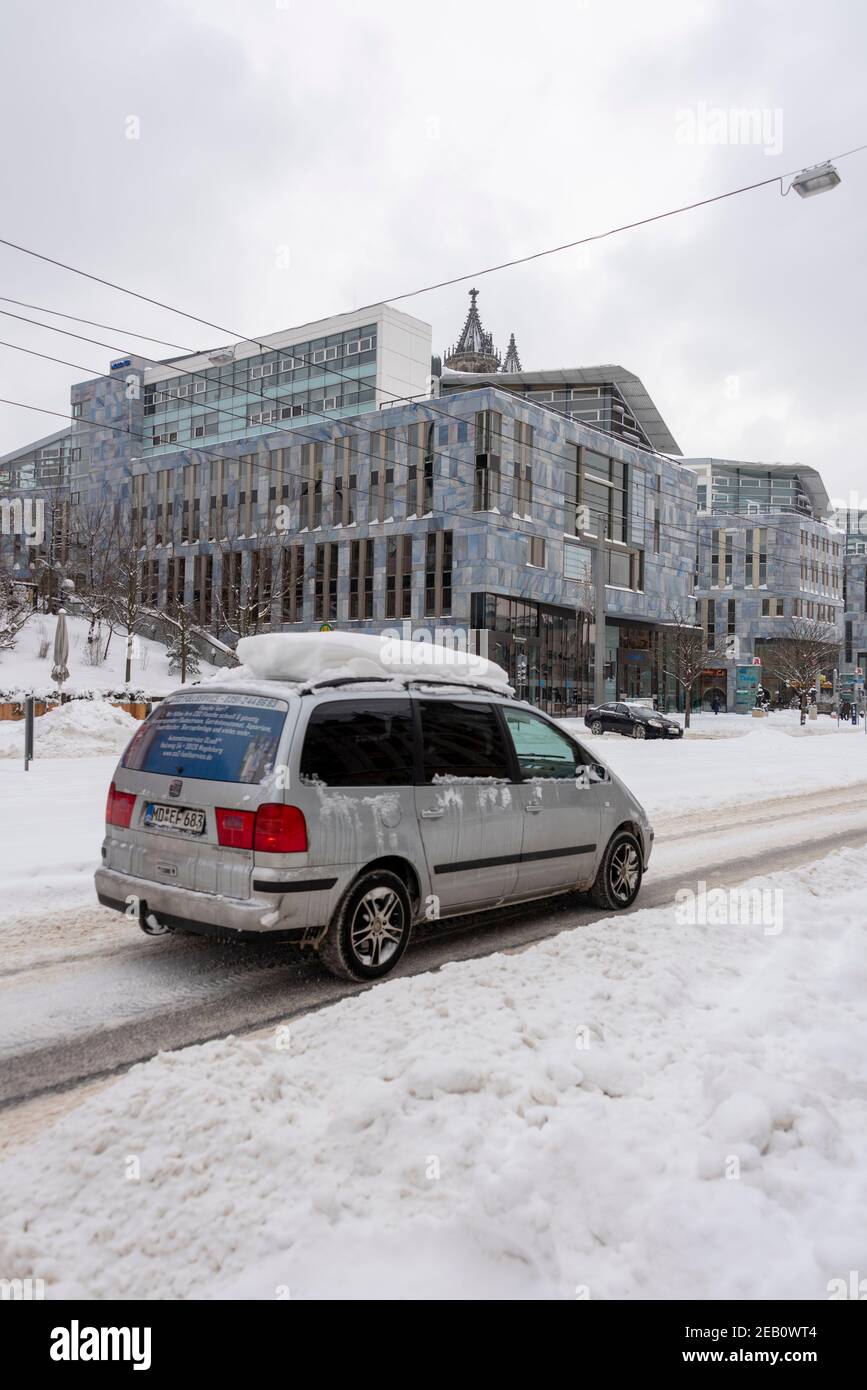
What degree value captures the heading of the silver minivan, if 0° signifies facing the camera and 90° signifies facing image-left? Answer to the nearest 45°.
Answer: approximately 225°

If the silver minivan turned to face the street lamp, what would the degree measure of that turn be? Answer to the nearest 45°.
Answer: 0° — it already faces it

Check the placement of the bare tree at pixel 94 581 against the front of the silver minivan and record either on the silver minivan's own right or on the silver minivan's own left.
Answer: on the silver minivan's own left

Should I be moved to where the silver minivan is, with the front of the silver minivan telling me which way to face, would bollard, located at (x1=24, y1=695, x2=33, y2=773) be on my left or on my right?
on my left

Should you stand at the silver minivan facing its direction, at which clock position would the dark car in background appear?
The dark car in background is roughly at 11 o'clock from the silver minivan.

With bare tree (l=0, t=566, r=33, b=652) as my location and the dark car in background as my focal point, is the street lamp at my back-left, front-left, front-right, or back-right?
front-right

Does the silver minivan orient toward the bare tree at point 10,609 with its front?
no

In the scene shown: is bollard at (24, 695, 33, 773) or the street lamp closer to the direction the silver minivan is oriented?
the street lamp
